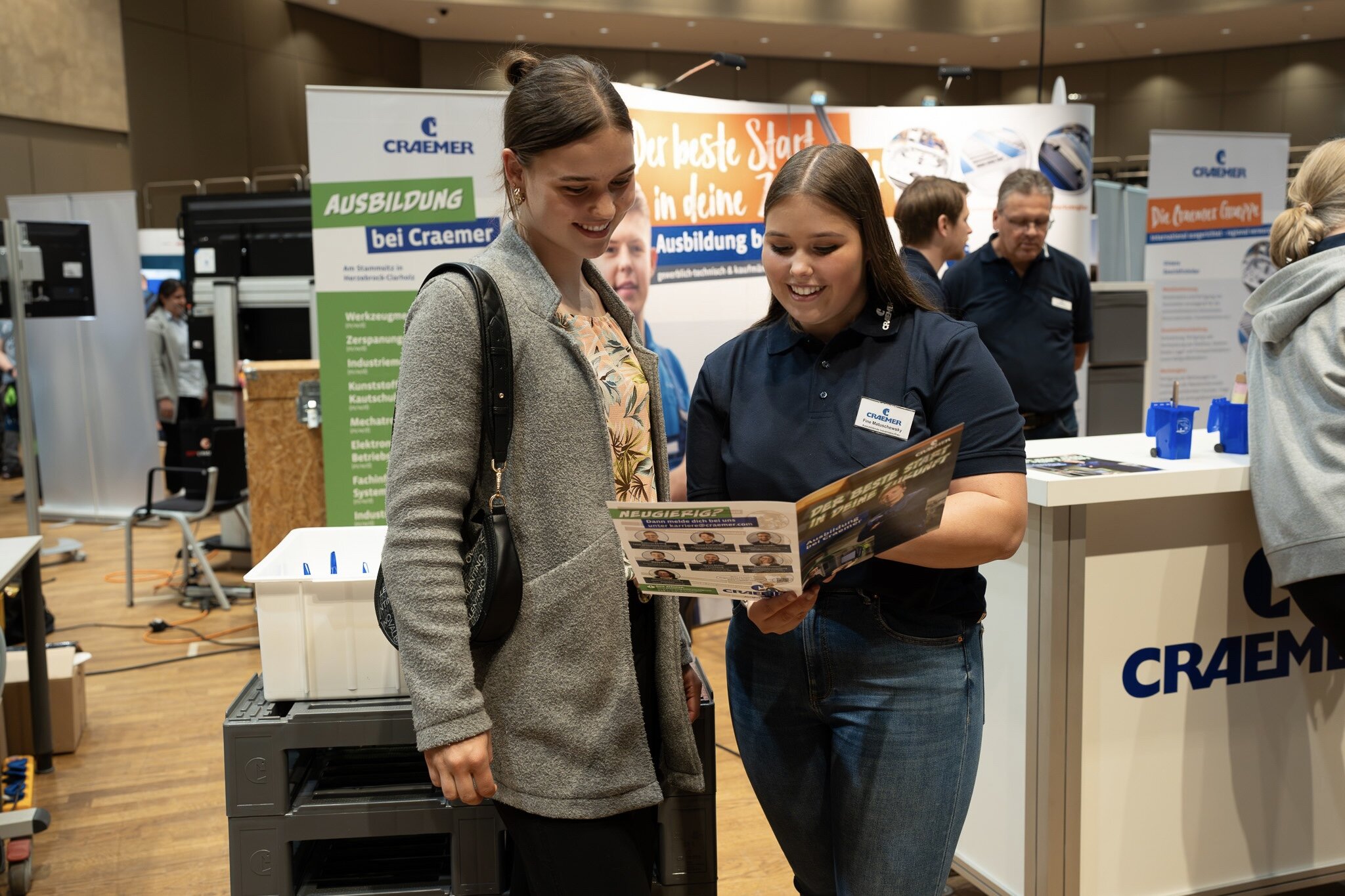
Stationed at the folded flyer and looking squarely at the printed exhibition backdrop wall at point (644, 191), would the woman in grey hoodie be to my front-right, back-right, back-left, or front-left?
back-right

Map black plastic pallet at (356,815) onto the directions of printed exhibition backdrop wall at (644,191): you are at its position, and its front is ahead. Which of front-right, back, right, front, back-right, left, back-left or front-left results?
front

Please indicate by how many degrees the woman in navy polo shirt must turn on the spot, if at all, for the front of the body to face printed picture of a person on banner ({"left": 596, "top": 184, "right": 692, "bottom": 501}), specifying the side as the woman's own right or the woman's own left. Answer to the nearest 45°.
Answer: approximately 135° to the woman's own right

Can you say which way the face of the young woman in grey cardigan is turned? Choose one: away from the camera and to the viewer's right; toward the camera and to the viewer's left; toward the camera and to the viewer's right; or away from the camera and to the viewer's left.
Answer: toward the camera and to the viewer's right

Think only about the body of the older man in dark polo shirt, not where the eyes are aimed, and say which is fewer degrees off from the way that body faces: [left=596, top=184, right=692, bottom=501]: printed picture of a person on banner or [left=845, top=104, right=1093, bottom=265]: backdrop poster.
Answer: the printed picture of a person on banner

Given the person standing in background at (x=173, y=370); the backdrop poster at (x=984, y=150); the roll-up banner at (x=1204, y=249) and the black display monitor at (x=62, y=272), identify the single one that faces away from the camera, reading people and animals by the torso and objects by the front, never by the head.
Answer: the black display monitor

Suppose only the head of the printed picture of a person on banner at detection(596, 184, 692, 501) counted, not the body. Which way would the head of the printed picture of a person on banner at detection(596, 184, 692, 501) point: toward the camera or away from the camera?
toward the camera

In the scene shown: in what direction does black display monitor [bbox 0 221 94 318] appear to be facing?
away from the camera

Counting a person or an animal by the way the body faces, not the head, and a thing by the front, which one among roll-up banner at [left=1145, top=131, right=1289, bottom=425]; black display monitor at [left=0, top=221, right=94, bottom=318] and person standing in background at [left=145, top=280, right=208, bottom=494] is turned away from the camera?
the black display monitor

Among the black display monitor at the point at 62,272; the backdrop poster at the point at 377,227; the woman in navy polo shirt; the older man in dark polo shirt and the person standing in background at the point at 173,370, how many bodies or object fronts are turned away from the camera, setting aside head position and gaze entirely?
1

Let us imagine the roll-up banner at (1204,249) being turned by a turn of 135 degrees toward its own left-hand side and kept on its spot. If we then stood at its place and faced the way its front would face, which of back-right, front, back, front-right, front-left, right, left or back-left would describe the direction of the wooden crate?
back

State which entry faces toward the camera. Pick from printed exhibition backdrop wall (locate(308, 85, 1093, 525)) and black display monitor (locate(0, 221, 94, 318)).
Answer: the printed exhibition backdrop wall

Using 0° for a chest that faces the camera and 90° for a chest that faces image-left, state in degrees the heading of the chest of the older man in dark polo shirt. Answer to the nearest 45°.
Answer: approximately 0°

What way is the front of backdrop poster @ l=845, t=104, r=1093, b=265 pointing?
toward the camera

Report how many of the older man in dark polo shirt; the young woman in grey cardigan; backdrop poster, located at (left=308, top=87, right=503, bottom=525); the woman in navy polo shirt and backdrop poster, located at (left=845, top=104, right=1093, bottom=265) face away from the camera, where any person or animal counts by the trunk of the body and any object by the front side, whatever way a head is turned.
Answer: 0

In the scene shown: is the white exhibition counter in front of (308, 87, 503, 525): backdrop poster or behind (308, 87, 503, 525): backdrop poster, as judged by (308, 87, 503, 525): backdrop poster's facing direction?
in front

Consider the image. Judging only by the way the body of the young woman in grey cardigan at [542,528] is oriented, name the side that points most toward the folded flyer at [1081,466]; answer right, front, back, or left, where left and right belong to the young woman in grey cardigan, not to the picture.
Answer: left

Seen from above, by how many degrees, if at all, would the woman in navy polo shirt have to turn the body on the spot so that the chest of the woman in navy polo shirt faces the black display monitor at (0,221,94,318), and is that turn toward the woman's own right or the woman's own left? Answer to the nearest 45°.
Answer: approximately 90° to the woman's own right

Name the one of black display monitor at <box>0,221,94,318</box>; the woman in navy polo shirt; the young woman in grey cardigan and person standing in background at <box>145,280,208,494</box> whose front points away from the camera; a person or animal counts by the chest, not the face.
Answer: the black display monitor

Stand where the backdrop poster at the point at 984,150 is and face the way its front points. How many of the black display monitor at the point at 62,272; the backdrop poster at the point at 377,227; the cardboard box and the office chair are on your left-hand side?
0
